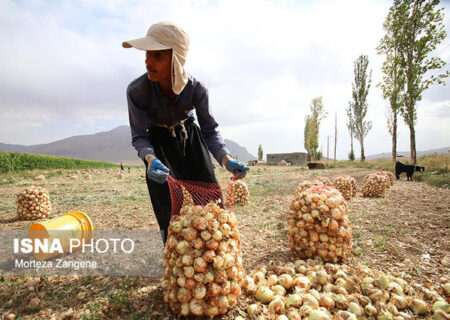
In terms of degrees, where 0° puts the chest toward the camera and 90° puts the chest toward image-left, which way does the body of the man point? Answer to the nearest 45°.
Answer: approximately 0°

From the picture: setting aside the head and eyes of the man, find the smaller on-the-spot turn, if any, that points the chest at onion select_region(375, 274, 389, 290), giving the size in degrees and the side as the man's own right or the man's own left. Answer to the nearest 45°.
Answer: approximately 90° to the man's own left

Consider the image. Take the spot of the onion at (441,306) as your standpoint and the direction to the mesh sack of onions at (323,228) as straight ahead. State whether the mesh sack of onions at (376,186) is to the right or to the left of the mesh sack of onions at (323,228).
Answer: right

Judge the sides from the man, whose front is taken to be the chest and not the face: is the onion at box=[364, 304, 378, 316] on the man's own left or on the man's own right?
on the man's own left

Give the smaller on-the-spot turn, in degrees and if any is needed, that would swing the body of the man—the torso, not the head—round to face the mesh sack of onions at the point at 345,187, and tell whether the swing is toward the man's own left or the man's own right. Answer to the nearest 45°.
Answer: approximately 135° to the man's own left

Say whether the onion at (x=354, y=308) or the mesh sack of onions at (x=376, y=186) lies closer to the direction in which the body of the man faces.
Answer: the onion
